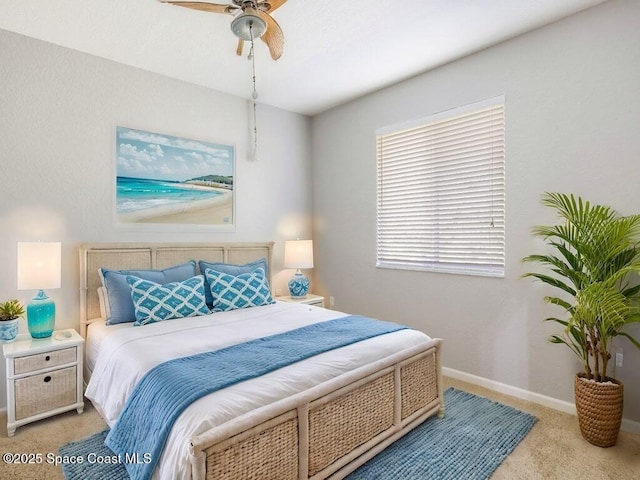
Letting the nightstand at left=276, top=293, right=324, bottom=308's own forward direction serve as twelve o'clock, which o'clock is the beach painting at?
The beach painting is roughly at 4 o'clock from the nightstand.

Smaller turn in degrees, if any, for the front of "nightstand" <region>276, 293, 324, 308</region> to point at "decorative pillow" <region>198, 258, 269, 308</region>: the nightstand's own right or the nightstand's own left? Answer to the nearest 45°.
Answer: approximately 90° to the nightstand's own right

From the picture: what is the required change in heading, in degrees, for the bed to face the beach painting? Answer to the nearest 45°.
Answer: approximately 180°

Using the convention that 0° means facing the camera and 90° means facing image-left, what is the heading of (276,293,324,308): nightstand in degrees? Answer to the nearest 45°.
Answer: approximately 315°

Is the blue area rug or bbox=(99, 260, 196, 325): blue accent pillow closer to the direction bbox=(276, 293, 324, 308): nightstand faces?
the blue area rug

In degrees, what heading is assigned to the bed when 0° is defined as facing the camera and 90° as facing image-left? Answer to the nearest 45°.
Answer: approximately 315°
